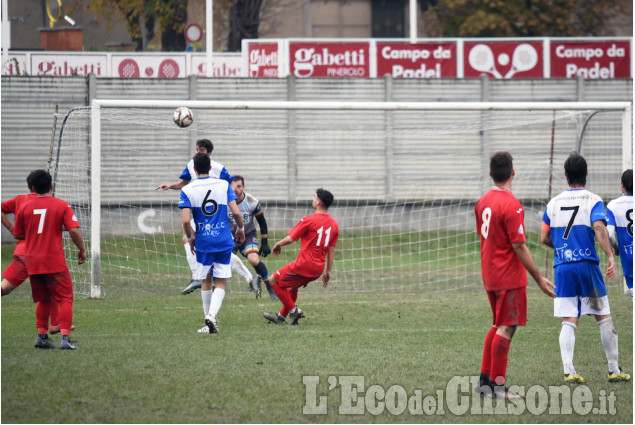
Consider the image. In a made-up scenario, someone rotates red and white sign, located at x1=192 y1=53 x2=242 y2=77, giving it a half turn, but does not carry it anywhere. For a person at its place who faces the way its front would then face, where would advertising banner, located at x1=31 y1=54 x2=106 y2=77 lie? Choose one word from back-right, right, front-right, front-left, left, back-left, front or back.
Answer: left

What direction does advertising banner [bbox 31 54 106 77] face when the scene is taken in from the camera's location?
facing the viewer

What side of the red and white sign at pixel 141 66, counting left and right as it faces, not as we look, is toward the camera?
front

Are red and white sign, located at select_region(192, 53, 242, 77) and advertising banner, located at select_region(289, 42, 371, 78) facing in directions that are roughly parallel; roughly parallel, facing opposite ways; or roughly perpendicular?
roughly parallel

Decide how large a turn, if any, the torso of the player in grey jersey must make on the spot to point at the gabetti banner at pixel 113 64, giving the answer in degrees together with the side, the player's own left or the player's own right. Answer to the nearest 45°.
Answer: approximately 135° to the player's own right

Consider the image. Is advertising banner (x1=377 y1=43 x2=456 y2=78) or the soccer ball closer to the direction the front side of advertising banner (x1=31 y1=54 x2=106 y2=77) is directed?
the soccer ball

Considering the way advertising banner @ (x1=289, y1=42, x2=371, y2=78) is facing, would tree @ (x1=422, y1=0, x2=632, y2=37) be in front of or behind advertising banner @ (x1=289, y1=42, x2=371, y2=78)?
behind

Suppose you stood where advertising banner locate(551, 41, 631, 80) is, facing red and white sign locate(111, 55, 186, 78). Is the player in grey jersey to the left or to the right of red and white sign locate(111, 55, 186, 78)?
left

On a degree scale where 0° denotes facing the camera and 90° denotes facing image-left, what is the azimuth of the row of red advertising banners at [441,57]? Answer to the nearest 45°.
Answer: approximately 0°

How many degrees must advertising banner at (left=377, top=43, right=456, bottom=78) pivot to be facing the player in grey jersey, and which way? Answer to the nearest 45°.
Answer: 0° — it already faces them

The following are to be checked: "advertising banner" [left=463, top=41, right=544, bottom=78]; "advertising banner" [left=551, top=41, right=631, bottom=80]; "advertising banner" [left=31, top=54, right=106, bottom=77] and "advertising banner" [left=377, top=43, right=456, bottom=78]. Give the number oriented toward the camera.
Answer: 4

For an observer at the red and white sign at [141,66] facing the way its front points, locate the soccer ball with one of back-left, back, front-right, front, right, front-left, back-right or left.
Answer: front

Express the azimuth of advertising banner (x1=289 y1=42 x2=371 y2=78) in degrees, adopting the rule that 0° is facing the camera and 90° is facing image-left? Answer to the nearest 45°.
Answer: approximately 0°
